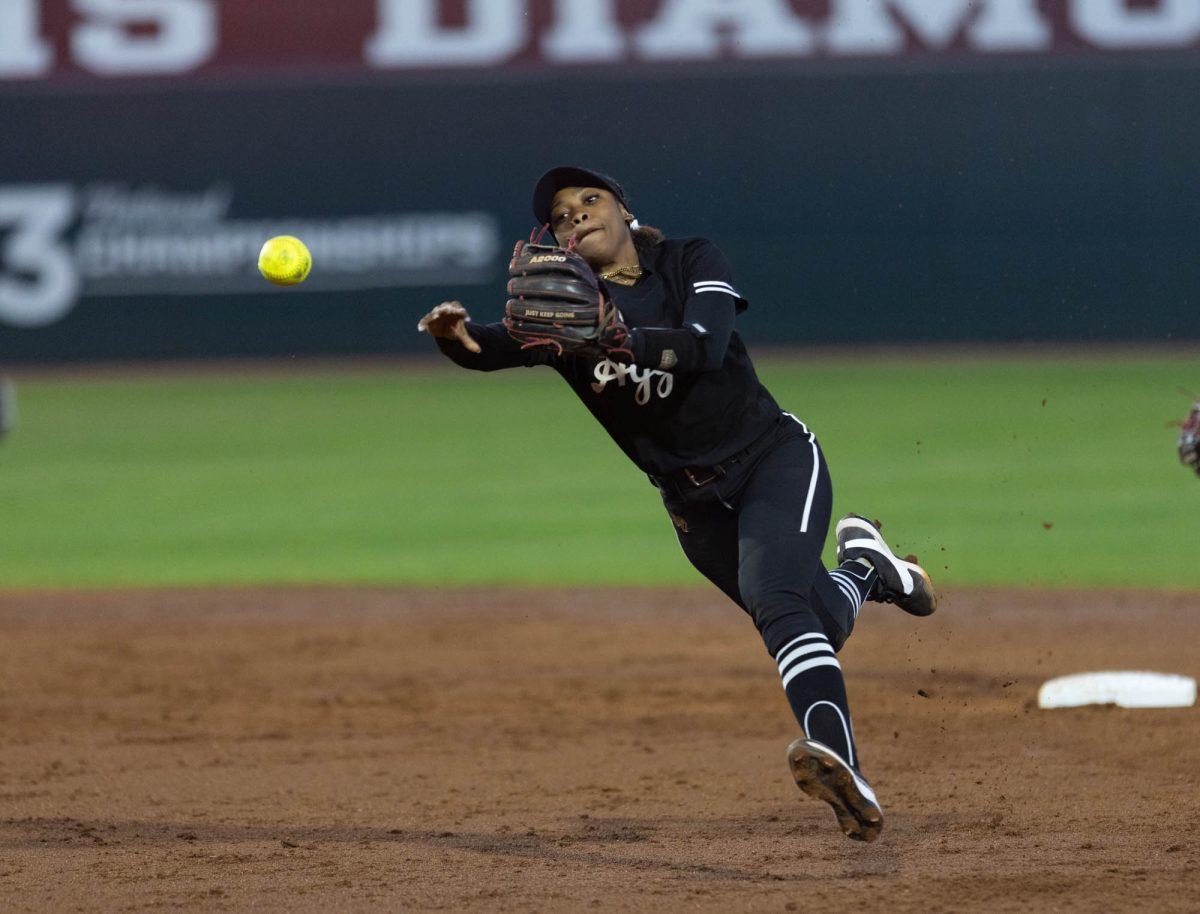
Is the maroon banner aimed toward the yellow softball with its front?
yes

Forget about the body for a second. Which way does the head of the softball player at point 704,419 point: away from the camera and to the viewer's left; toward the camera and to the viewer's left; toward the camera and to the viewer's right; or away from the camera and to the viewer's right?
toward the camera and to the viewer's left

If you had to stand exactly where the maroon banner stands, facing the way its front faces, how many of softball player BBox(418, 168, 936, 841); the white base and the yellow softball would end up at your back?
0

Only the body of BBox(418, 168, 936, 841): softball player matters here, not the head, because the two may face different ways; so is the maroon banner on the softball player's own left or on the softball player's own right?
on the softball player's own right

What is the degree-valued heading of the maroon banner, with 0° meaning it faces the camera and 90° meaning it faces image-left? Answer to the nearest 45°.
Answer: approximately 0°

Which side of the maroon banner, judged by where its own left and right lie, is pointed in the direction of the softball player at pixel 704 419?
front

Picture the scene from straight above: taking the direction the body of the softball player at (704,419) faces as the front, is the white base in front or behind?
behind

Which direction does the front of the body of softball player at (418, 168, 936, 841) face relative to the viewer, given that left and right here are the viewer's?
facing the viewer and to the left of the viewer

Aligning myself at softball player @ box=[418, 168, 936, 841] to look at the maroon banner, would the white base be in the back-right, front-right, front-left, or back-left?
front-right

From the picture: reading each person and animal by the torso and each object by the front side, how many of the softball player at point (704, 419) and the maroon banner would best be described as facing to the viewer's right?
0

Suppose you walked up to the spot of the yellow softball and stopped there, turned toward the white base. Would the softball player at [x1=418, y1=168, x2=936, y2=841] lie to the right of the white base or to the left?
right

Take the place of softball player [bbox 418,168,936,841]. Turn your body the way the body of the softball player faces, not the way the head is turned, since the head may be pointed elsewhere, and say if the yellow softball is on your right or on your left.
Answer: on your right

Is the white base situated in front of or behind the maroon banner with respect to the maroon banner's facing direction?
in front
